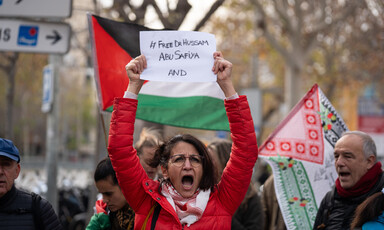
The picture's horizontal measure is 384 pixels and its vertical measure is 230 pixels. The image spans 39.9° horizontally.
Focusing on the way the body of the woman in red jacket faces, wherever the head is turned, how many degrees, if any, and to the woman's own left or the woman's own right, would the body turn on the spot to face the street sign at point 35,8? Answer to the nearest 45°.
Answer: approximately 135° to the woman's own right

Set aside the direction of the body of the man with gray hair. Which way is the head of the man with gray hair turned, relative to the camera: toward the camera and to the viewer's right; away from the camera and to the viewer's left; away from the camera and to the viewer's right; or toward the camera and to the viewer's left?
toward the camera and to the viewer's left

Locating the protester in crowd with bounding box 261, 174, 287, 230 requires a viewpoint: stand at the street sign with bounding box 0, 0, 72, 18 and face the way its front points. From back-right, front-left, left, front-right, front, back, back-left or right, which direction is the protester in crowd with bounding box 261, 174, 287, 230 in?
left

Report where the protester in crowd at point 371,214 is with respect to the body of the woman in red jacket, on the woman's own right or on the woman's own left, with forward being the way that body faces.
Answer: on the woman's own left

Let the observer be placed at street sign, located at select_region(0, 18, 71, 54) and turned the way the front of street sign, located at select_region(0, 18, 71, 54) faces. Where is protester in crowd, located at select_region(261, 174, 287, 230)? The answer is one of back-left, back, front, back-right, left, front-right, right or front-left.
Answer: left

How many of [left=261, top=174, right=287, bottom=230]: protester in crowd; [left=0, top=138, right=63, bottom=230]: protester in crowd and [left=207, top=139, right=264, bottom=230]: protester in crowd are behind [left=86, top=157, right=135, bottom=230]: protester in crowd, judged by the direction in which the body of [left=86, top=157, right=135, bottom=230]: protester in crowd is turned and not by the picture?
2

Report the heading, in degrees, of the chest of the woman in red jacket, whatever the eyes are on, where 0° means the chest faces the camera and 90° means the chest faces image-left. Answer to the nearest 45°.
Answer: approximately 0°

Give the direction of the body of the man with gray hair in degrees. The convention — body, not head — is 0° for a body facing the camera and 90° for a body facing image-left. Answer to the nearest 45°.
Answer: approximately 45°

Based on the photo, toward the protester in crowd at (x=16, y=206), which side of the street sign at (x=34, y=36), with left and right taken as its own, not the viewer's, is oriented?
front
